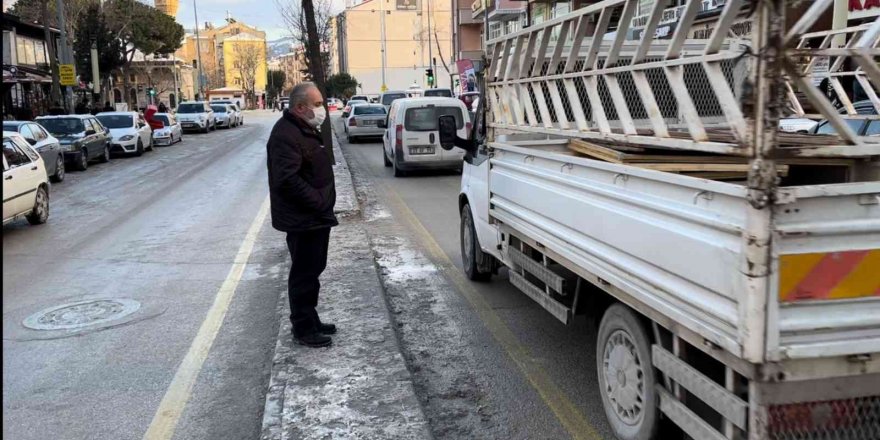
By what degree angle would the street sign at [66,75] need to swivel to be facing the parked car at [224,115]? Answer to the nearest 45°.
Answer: approximately 135° to its left

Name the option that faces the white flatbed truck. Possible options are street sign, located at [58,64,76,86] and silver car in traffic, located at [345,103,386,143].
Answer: the street sign

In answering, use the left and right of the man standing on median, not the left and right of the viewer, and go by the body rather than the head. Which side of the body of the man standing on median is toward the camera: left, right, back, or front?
right

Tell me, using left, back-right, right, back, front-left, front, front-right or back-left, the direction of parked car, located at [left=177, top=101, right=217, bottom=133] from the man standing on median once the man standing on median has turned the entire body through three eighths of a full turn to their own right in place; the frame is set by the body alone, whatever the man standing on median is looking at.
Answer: back-right

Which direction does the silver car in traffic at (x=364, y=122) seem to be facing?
away from the camera

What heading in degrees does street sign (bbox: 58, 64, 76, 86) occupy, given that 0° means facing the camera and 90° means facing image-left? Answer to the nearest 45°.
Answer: approximately 0°

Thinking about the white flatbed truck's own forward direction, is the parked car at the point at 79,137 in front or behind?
in front

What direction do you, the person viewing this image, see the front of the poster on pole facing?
facing the viewer

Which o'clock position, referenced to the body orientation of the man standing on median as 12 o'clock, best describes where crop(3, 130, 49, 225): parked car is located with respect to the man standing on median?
The parked car is roughly at 8 o'clock from the man standing on median.

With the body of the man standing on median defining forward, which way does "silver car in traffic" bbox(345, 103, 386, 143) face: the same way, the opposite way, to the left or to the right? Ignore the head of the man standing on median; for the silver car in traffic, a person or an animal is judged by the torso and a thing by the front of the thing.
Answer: to the left

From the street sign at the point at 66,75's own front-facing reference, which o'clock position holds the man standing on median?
The man standing on median is roughly at 12 o'clock from the street sign.

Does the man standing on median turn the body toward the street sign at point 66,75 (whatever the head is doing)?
no

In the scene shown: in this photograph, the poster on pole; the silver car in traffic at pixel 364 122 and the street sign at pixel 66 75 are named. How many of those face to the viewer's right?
0

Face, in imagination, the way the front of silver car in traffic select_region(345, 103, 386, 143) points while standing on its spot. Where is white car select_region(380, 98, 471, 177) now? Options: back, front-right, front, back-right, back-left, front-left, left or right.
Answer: back

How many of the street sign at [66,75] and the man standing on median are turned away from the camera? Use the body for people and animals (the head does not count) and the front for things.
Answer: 0

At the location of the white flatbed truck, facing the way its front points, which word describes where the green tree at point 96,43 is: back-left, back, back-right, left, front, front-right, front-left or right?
front

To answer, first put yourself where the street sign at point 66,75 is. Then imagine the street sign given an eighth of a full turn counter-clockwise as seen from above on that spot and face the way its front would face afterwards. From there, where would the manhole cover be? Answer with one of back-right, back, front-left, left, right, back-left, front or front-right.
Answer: front-right

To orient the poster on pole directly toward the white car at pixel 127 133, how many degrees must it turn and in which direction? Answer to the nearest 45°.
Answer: approximately 45° to its right

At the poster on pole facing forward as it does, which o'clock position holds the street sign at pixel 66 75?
The street sign is roughly at 1 o'clock from the poster on pole.

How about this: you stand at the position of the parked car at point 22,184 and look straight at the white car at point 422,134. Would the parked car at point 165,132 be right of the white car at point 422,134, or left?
left

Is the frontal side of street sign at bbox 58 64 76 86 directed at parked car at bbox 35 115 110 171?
yes

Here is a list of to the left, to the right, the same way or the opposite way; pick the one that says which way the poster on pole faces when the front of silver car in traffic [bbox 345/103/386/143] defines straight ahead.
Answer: the opposite way
